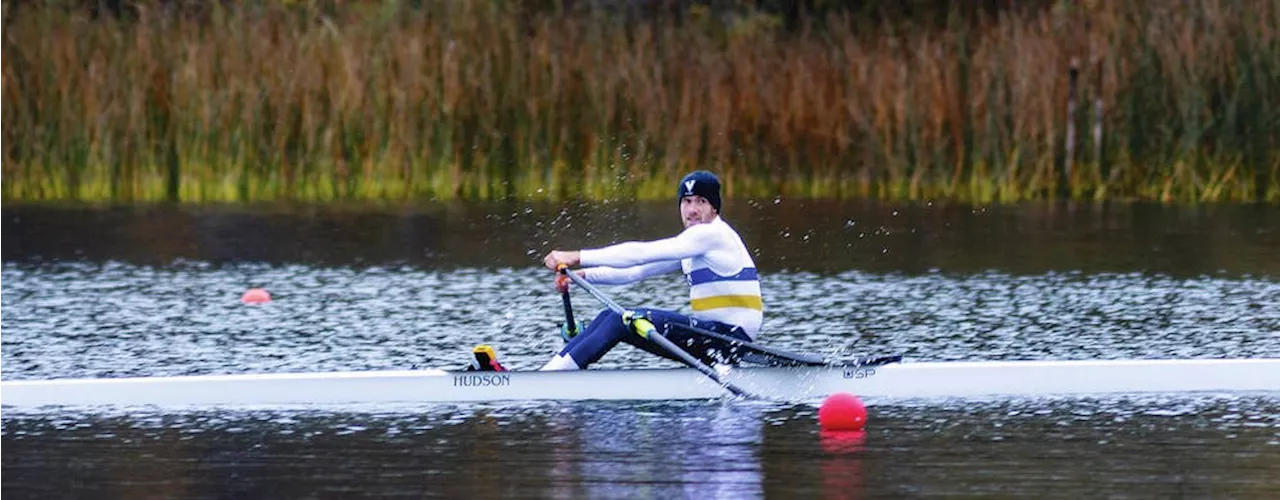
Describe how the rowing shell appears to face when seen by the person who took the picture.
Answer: facing to the right of the viewer

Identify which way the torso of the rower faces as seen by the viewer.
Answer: to the viewer's left
